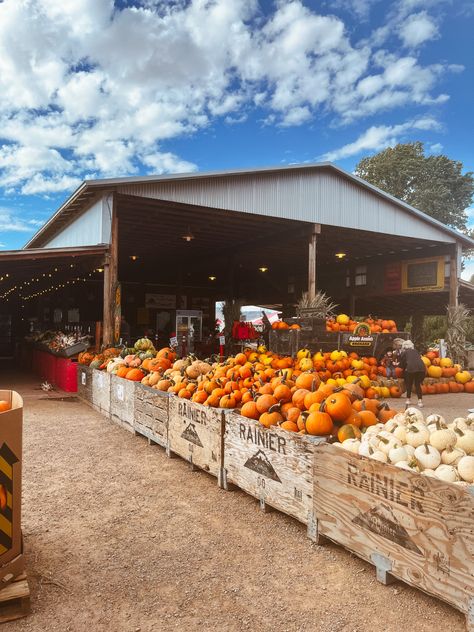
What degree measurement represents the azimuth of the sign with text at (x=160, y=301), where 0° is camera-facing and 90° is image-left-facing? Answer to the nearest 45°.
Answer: approximately 0°

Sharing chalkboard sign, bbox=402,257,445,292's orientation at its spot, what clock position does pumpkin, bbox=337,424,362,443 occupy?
The pumpkin is roughly at 12 o'clock from the chalkboard sign.

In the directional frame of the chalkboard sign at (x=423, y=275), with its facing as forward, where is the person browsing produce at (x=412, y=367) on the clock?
The person browsing produce is roughly at 12 o'clock from the chalkboard sign.

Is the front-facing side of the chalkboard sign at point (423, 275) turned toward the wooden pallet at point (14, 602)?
yes

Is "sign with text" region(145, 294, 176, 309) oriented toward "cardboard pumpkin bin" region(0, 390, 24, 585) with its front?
yes

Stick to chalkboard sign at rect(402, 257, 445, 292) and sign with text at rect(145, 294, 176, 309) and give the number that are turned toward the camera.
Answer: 2

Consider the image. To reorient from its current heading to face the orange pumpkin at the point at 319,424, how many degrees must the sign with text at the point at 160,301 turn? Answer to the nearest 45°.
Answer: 0° — it already faces it

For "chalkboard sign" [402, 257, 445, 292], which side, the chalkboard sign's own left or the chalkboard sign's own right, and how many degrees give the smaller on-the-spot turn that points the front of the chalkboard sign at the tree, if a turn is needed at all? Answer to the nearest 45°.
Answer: approximately 180°
